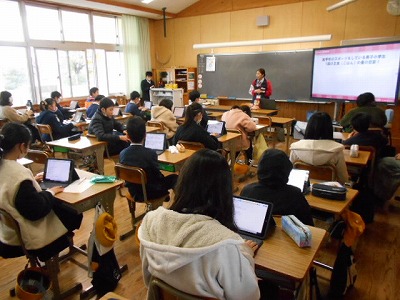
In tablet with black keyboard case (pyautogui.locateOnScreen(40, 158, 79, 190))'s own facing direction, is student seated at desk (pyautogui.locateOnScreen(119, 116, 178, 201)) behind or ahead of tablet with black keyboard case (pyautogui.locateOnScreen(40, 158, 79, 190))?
behind

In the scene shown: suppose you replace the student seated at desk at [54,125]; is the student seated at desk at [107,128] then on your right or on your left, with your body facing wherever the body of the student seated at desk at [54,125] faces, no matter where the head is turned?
on your right

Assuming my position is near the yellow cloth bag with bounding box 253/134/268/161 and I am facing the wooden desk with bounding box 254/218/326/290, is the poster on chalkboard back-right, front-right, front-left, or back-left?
back-right

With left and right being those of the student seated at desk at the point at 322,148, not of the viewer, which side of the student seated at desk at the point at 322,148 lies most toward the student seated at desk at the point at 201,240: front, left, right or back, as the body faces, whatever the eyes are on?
back

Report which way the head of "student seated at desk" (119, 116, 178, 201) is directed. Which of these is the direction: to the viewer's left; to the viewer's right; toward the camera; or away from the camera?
away from the camera

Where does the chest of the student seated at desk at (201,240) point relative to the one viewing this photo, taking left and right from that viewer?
facing away from the viewer and to the right of the viewer

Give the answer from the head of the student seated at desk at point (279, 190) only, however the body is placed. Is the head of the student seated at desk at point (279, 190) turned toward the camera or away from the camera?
away from the camera

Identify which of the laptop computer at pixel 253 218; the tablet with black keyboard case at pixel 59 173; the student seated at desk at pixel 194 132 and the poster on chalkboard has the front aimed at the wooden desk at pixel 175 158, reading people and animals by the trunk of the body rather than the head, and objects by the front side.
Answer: the poster on chalkboard

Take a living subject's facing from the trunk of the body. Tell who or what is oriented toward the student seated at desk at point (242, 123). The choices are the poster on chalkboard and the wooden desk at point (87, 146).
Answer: the poster on chalkboard

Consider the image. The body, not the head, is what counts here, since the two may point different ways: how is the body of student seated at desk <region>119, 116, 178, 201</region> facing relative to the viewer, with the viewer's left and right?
facing away from the viewer and to the right of the viewer

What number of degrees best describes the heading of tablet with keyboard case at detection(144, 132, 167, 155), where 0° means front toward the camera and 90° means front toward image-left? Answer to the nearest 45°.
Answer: approximately 45°

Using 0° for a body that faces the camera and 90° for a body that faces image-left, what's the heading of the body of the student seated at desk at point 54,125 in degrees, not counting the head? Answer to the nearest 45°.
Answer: approximately 270°
